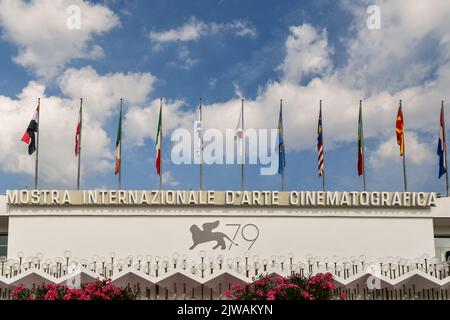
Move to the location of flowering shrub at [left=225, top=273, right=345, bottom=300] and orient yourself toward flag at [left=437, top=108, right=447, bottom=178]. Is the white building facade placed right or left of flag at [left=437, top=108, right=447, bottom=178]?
left

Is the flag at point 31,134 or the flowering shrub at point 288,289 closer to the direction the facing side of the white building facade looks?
the flowering shrub

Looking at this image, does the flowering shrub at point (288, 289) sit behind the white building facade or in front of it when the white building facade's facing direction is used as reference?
in front

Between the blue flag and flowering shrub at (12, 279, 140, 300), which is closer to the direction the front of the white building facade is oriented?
the flowering shrub

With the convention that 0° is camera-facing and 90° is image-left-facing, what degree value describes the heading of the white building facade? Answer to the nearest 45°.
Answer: approximately 0°

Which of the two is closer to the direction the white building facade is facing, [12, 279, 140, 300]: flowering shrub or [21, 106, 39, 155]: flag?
the flowering shrub

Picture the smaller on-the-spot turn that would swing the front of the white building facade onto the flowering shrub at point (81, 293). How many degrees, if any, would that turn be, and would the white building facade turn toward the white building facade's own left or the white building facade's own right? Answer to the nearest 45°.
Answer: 0° — it already faces it

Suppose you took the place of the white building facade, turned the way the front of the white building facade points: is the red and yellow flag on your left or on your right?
on your left

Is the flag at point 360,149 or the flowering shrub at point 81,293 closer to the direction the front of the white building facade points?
the flowering shrub

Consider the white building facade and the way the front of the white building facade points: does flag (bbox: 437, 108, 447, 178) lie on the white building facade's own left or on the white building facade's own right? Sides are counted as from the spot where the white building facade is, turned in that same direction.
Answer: on the white building facade's own left

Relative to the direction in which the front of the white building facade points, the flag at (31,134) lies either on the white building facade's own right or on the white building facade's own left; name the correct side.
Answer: on the white building facade's own right
